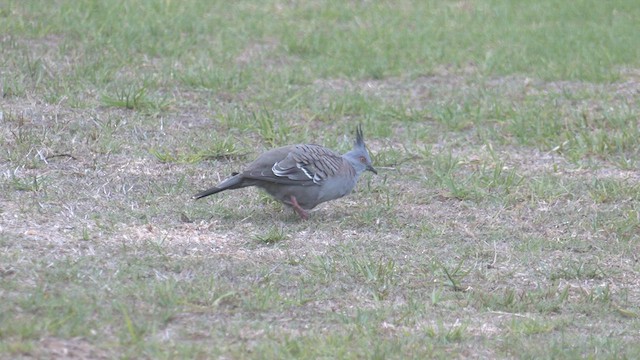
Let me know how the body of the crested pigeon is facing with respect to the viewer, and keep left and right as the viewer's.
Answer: facing to the right of the viewer
